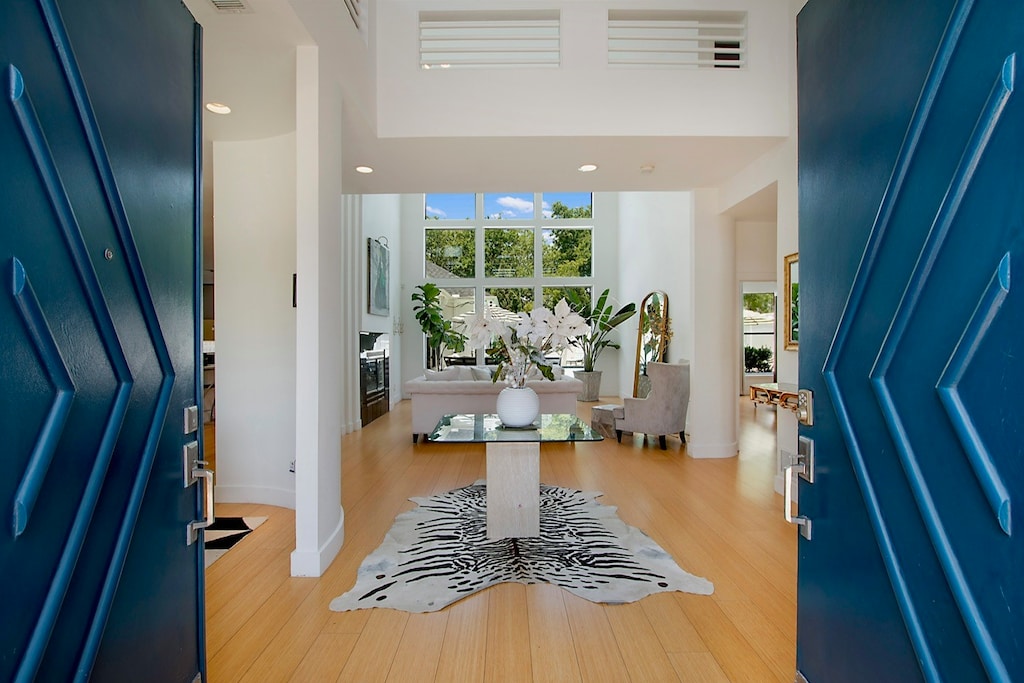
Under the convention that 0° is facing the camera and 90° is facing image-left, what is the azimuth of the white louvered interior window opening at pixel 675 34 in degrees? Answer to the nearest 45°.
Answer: approximately 0°

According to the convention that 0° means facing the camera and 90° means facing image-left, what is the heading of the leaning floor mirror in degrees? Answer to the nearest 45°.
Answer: approximately 45°

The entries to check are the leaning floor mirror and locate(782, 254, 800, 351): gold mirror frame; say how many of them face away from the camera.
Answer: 0

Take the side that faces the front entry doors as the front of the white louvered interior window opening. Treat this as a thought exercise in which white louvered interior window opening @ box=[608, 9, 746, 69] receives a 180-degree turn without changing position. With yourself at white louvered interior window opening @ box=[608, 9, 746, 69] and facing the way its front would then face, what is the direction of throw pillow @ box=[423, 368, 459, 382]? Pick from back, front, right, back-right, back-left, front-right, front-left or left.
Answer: front-left

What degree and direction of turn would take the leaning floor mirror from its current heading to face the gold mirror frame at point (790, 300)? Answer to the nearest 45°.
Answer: approximately 45° to its left
